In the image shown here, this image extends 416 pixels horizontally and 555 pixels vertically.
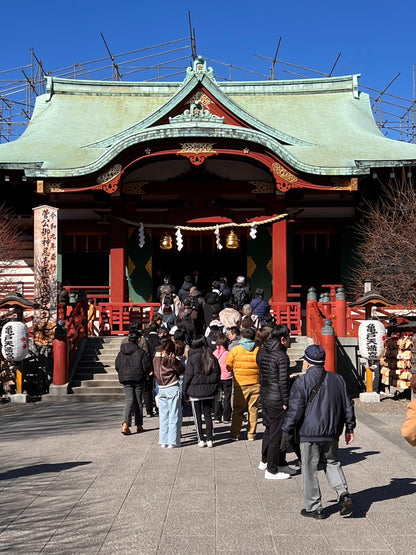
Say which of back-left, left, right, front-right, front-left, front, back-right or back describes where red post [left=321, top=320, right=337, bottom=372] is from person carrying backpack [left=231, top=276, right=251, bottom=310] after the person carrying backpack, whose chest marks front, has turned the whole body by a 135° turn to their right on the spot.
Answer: front

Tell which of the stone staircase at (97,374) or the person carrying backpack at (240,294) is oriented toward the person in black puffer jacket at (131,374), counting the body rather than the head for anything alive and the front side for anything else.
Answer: the stone staircase

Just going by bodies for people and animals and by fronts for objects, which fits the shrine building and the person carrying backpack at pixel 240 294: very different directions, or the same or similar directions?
very different directions

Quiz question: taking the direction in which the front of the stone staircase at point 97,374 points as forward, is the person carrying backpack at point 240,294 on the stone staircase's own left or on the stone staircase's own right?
on the stone staircase's own left

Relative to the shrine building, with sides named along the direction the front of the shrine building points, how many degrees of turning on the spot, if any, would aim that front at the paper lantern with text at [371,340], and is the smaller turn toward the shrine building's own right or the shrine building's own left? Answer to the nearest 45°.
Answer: approximately 45° to the shrine building's own left

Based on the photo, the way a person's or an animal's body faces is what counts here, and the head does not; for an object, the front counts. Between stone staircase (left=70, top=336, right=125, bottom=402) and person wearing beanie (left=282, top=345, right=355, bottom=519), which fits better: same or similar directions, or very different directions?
very different directions

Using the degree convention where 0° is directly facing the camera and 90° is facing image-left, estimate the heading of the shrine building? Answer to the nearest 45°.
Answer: approximately 0°

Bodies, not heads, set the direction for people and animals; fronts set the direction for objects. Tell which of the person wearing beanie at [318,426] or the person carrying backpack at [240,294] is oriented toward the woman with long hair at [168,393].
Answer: the person wearing beanie

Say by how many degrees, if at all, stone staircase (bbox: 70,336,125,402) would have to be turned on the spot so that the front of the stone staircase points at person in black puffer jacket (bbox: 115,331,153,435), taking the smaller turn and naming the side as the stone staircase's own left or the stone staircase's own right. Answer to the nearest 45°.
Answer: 0° — it already faces them

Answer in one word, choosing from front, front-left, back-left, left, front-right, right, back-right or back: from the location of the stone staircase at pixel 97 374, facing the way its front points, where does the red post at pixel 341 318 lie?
left

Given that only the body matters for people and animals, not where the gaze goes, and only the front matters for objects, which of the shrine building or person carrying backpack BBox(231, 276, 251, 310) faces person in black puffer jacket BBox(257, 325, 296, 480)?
the shrine building

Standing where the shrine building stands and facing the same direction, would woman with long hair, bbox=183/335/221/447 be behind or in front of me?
in front

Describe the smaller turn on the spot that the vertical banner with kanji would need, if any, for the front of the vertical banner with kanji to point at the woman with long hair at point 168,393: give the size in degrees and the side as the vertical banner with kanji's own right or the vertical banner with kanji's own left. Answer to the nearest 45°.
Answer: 0° — it already faces them

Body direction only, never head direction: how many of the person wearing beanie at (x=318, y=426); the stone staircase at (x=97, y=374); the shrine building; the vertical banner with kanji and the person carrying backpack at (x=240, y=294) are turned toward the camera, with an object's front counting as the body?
3
